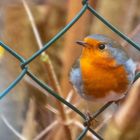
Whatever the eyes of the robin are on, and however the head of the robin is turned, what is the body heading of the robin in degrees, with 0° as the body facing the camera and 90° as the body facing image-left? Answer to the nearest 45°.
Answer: approximately 45°
